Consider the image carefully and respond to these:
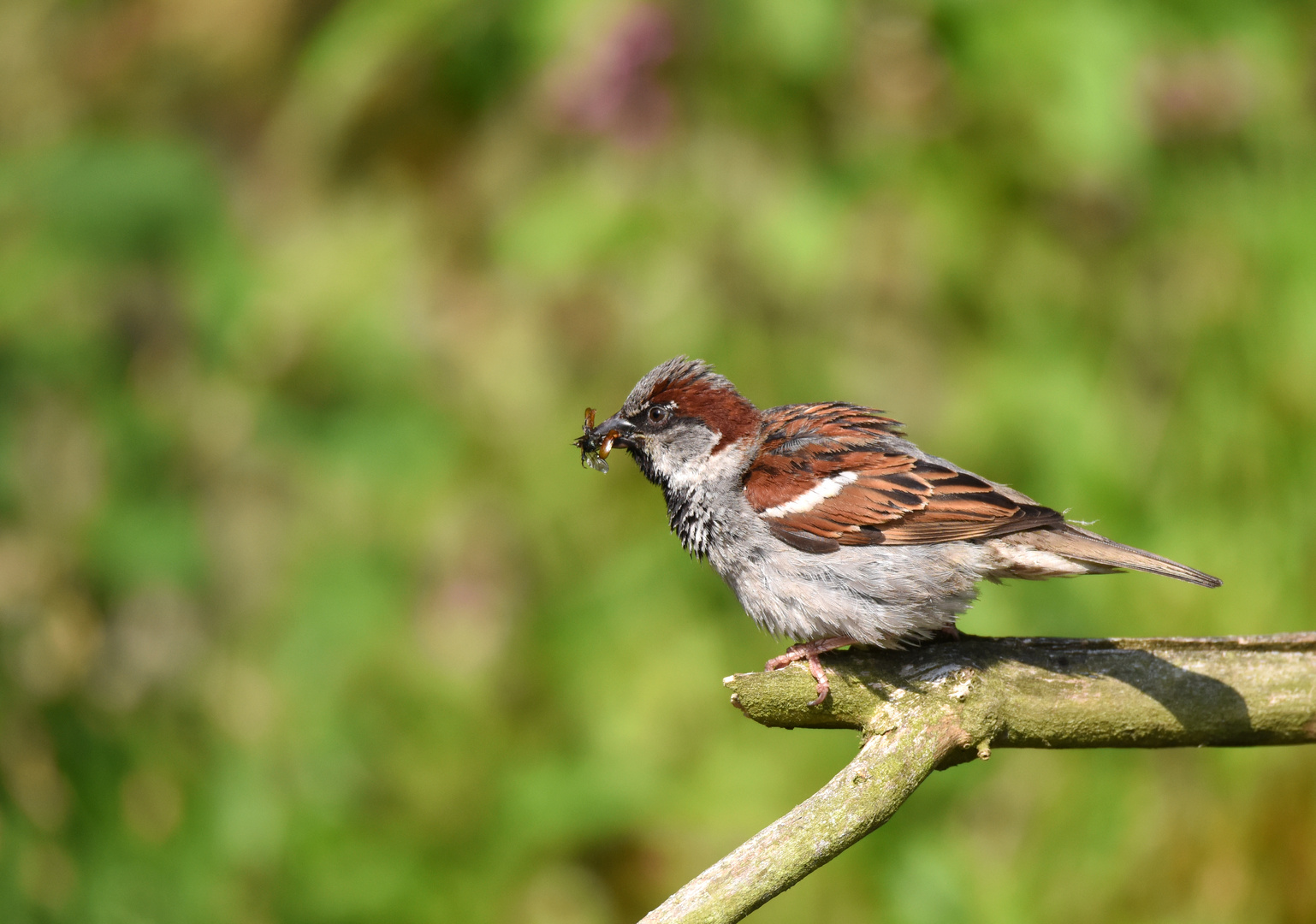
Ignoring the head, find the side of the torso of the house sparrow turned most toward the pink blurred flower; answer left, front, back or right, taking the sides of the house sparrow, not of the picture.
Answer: right

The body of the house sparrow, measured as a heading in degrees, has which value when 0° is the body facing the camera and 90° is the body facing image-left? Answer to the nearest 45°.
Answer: approximately 90°
